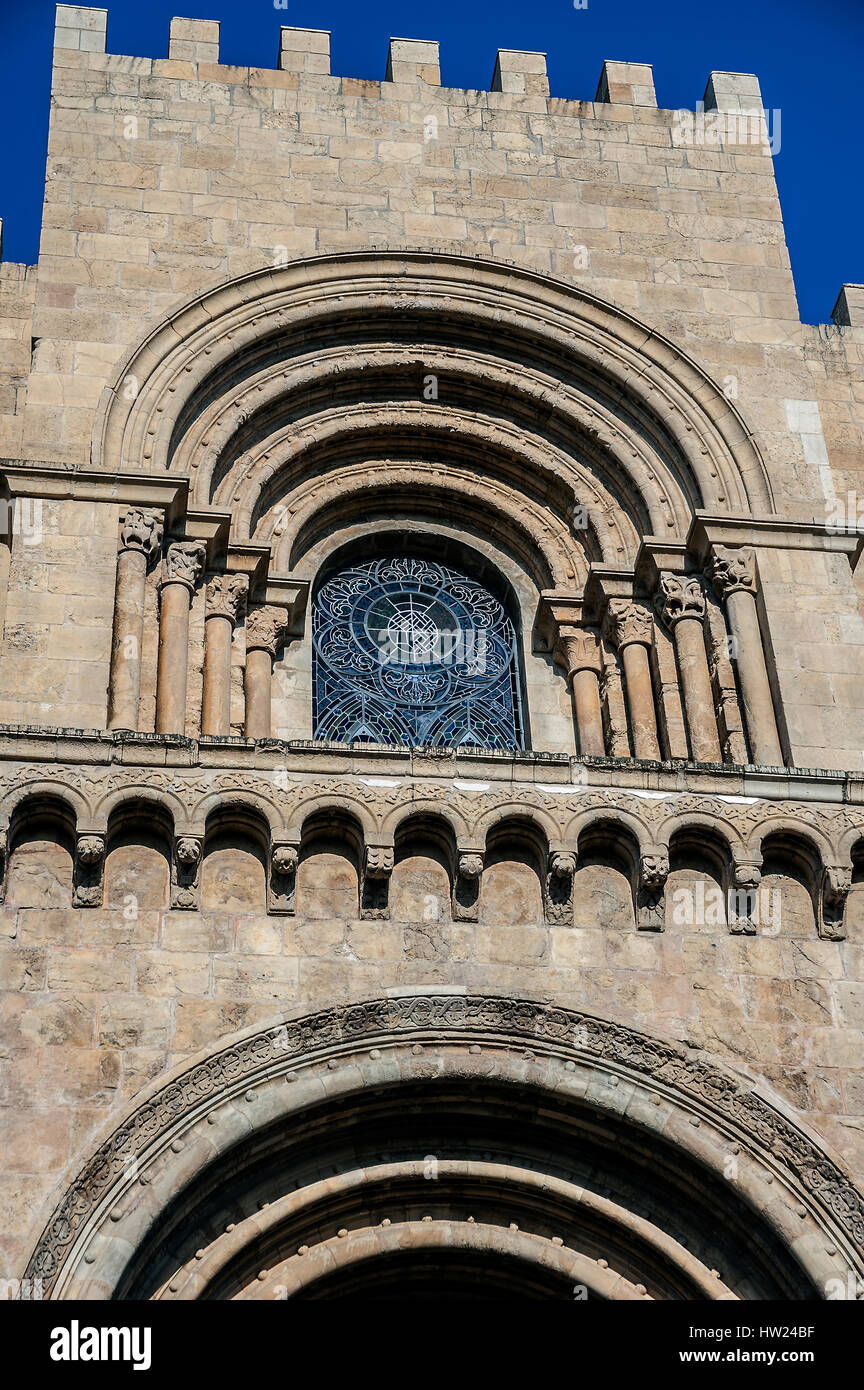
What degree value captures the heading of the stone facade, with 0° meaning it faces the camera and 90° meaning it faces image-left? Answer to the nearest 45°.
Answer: approximately 0°
